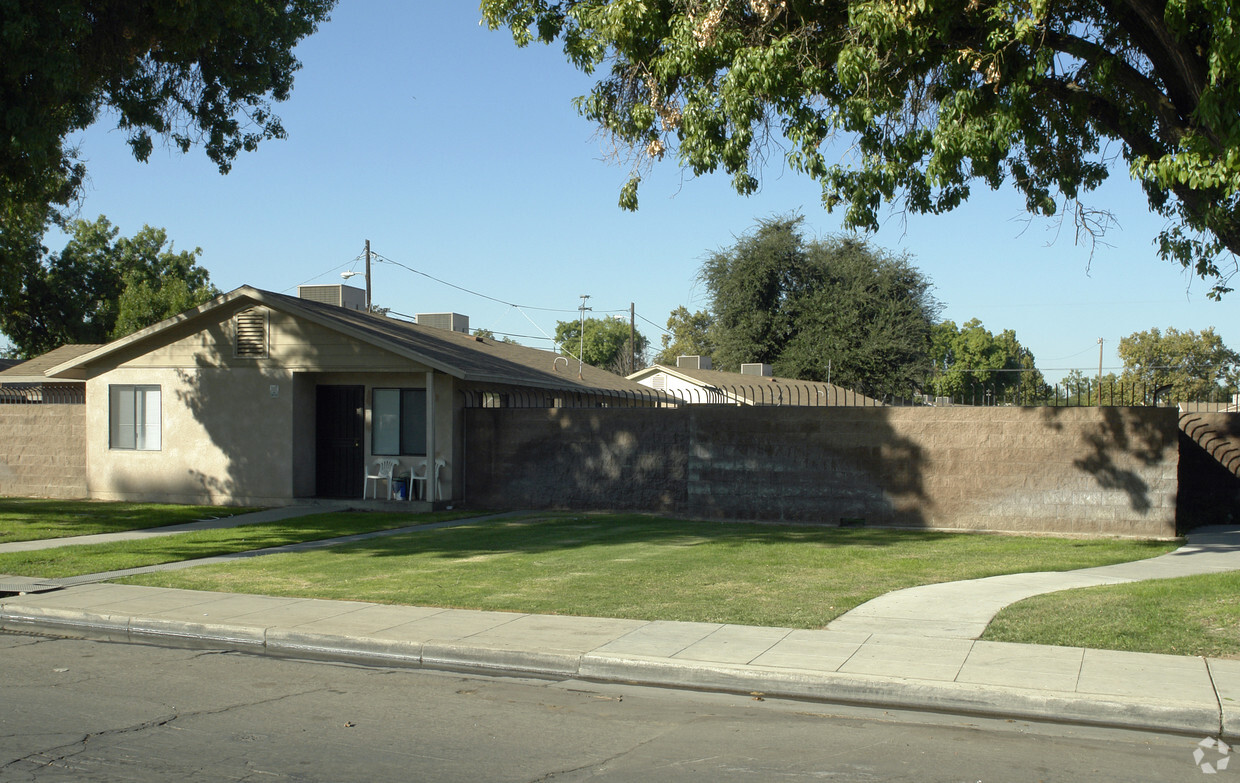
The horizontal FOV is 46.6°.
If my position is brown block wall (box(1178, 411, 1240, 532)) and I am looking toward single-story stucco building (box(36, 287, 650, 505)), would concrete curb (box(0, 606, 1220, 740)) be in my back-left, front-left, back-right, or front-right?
front-left

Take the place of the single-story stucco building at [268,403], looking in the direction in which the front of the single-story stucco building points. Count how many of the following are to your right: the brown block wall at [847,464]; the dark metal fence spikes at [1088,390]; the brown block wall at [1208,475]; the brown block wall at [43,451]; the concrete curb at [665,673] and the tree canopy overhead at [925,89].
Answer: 1

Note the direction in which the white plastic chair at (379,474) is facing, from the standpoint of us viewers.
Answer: facing the viewer and to the left of the viewer

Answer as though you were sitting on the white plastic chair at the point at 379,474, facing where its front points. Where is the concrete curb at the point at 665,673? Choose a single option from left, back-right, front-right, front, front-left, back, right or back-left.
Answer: front-left

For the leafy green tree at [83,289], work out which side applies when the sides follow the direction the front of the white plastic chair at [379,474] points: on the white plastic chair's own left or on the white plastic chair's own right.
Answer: on the white plastic chair's own right

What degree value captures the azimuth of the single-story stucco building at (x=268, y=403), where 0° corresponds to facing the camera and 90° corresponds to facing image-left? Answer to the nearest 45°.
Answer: approximately 45°

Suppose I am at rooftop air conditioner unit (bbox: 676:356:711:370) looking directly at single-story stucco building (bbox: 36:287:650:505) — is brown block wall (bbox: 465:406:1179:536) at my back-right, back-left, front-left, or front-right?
front-left

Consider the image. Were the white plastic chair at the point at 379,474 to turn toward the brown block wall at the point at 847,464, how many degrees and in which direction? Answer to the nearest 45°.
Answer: approximately 90° to its left

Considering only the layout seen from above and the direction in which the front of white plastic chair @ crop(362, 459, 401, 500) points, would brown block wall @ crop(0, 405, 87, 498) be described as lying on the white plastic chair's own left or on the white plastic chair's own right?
on the white plastic chair's own right

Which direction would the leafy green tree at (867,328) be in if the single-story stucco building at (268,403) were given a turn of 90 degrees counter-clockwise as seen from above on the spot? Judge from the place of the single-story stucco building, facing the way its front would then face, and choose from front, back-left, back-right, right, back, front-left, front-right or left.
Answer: left

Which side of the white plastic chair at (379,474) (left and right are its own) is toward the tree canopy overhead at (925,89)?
left

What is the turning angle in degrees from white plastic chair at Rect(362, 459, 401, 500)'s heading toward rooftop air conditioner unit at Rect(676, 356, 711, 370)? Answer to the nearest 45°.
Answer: approximately 180°
